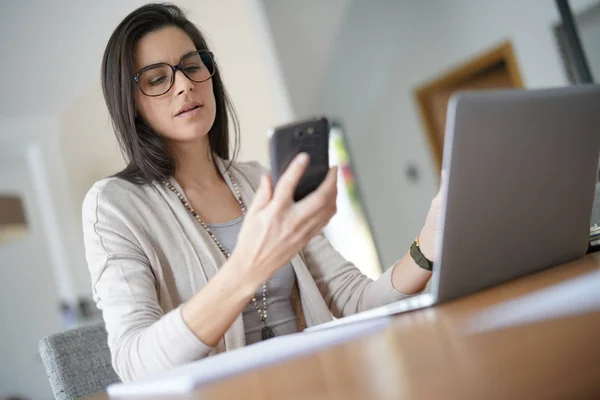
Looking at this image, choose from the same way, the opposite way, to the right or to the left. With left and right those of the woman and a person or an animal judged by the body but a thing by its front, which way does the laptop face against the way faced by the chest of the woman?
the opposite way

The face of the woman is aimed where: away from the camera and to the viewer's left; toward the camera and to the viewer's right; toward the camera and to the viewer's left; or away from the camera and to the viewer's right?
toward the camera and to the viewer's right

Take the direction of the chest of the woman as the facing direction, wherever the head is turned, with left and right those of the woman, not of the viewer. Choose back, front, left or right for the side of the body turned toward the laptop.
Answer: front

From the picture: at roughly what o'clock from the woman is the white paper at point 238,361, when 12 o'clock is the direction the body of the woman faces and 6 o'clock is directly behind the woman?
The white paper is roughly at 1 o'clock from the woman.

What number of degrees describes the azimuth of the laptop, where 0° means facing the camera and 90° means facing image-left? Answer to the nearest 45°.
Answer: approximately 135°

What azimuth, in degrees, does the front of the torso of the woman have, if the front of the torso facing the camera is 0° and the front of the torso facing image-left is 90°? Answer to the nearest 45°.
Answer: approximately 315°

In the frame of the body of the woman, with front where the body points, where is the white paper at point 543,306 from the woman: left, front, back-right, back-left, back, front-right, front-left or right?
front
